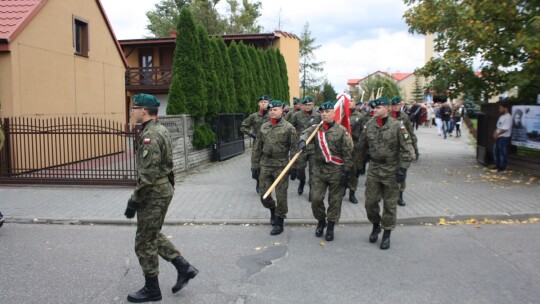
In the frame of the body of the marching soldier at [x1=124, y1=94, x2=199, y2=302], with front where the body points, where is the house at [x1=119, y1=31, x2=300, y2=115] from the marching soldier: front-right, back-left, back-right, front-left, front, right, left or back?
right

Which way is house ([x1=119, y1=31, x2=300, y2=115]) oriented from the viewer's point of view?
toward the camera

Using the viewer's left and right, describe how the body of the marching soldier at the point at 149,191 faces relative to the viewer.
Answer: facing to the left of the viewer

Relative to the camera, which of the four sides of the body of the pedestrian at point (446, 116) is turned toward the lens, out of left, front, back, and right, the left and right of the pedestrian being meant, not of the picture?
front

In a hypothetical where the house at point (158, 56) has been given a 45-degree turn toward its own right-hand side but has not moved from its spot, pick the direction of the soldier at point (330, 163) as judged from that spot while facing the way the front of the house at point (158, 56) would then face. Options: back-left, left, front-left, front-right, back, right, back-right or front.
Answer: front-left

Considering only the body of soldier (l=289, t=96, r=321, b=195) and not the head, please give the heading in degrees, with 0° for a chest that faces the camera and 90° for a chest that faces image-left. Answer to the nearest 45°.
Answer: approximately 0°

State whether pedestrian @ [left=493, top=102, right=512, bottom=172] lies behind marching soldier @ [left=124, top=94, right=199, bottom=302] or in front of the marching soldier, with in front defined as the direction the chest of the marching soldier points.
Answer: behind

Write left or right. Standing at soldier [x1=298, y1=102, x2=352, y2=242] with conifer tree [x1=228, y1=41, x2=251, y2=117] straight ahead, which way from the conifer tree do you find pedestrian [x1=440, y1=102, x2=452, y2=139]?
right

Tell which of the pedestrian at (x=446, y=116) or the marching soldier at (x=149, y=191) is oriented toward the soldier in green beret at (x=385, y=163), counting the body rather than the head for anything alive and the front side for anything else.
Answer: the pedestrian

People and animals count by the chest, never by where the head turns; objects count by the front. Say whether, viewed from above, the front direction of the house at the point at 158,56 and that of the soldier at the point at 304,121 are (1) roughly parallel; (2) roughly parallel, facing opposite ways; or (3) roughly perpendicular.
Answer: roughly parallel

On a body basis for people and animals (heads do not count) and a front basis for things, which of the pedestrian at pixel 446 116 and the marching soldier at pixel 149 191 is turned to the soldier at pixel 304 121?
the pedestrian

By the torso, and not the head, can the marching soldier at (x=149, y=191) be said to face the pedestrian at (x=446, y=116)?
no

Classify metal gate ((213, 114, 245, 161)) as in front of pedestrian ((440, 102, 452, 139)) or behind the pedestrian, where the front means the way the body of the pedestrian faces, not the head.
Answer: in front

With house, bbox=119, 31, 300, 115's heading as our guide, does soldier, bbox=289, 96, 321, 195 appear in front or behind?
in front

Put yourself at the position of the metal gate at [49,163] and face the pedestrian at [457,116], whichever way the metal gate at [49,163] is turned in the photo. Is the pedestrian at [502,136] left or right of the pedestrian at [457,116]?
right

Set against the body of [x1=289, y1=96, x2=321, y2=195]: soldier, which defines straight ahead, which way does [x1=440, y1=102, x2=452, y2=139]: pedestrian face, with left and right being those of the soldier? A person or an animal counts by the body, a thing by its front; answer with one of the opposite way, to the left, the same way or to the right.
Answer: the same way

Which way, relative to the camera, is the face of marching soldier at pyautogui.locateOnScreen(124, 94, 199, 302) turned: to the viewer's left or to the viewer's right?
to the viewer's left

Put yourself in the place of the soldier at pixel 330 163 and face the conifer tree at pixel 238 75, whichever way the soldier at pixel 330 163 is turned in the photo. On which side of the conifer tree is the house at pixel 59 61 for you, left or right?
left
